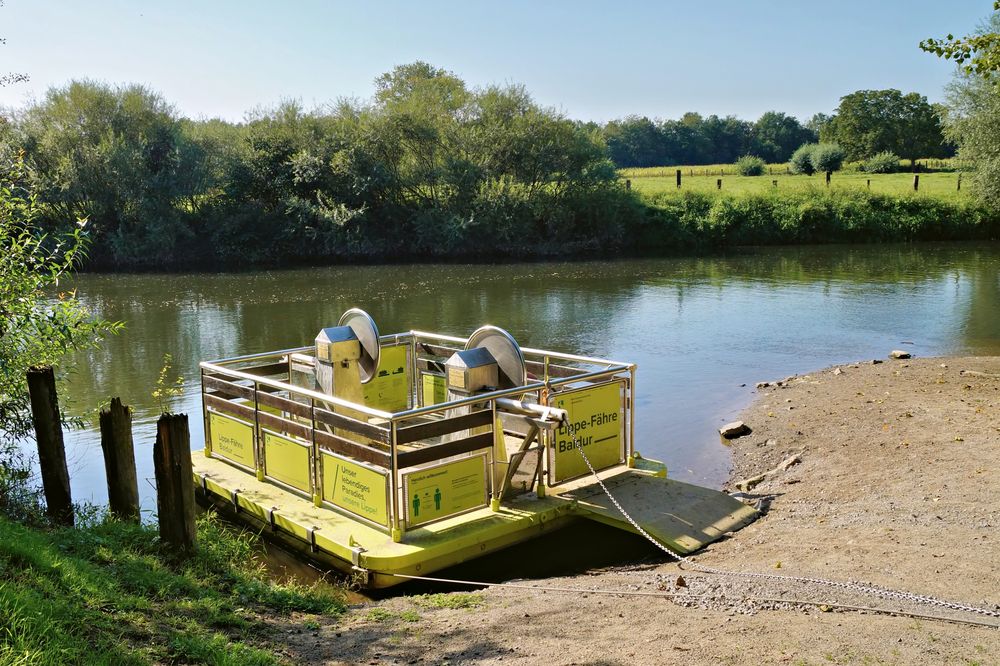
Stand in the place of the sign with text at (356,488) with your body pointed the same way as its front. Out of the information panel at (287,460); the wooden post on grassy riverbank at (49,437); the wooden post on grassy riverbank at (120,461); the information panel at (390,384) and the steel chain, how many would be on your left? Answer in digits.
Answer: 1

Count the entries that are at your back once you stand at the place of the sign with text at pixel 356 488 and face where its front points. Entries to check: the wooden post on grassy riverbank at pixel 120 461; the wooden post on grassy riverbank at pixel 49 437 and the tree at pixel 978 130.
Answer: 1

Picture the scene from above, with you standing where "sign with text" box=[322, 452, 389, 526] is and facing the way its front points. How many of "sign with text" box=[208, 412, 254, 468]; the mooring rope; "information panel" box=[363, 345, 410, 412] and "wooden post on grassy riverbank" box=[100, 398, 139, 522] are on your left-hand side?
1

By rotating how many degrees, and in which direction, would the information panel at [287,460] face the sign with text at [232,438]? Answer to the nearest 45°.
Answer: approximately 90° to its right

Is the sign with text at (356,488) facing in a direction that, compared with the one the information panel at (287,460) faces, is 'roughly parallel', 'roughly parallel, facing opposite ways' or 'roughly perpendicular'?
roughly parallel

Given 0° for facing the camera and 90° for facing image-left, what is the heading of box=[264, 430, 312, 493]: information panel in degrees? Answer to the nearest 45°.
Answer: approximately 45°

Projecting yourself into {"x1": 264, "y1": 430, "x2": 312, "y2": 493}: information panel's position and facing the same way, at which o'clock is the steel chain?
The steel chain is roughly at 9 o'clock from the information panel.

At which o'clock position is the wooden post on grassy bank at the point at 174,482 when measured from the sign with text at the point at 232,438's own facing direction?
The wooden post on grassy bank is roughly at 11 o'clock from the sign with text.

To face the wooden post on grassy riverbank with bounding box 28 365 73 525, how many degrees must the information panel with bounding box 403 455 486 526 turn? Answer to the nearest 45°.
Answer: approximately 135° to its right

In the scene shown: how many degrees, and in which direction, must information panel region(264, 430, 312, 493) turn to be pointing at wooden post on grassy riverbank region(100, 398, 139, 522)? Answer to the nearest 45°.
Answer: approximately 45° to its right

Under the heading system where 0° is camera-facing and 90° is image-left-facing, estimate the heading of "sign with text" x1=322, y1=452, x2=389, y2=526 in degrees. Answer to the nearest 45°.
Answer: approximately 45°

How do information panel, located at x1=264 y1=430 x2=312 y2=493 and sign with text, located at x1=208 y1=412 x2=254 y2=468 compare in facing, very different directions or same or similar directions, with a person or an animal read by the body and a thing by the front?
same or similar directions

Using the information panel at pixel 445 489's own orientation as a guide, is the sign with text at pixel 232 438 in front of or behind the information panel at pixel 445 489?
behind

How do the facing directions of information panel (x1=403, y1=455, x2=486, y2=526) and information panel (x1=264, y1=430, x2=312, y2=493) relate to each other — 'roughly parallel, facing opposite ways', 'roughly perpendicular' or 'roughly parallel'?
roughly perpendicular

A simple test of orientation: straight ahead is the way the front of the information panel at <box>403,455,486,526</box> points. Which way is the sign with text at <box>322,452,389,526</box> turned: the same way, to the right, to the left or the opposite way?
to the right

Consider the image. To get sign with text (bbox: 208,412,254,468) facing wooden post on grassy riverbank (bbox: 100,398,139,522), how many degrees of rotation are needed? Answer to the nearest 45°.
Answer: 0° — it already faces it

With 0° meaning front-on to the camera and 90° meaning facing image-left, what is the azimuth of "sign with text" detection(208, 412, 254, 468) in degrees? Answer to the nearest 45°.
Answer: approximately 45°
